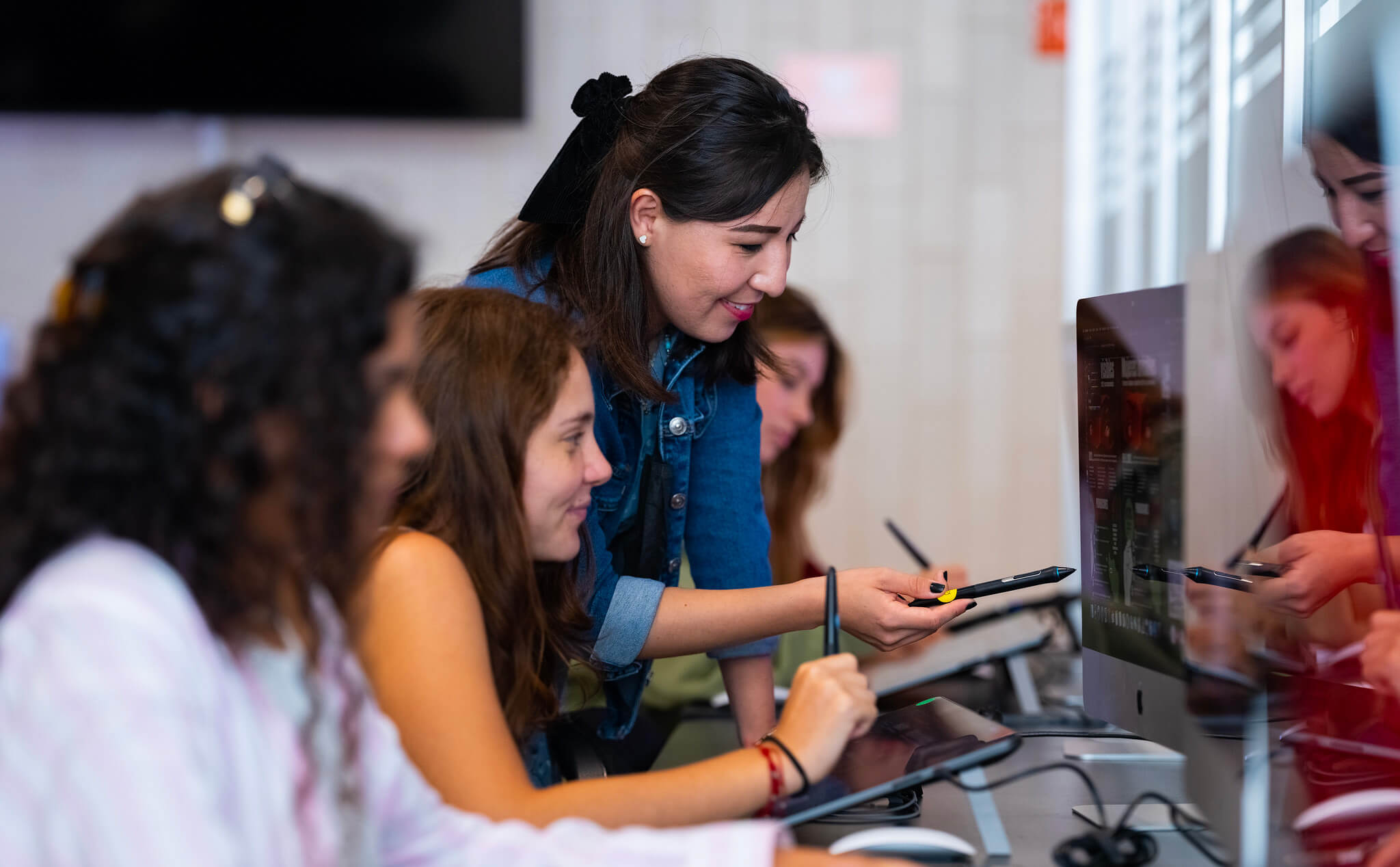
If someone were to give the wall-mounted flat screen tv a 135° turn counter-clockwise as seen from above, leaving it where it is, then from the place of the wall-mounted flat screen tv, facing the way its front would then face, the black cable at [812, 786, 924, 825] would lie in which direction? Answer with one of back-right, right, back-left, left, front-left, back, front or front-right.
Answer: back-right

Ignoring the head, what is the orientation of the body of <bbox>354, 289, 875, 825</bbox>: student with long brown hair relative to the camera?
to the viewer's right

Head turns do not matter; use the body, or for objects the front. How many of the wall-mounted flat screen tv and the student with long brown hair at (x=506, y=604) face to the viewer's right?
1

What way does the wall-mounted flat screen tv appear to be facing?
toward the camera

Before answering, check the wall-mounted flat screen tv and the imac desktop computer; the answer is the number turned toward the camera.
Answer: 1

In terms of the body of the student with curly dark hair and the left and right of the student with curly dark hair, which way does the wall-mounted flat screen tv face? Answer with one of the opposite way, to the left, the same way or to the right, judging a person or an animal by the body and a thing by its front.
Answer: to the right

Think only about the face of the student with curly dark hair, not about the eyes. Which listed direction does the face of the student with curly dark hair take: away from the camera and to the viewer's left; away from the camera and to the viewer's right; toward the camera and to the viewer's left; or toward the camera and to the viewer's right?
away from the camera and to the viewer's right

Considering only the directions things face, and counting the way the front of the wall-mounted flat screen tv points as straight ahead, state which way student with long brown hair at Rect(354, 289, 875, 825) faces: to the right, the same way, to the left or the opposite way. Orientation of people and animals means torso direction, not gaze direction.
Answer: to the left

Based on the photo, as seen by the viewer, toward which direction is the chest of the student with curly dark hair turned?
to the viewer's right

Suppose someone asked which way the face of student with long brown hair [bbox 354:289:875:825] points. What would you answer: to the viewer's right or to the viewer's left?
to the viewer's right
